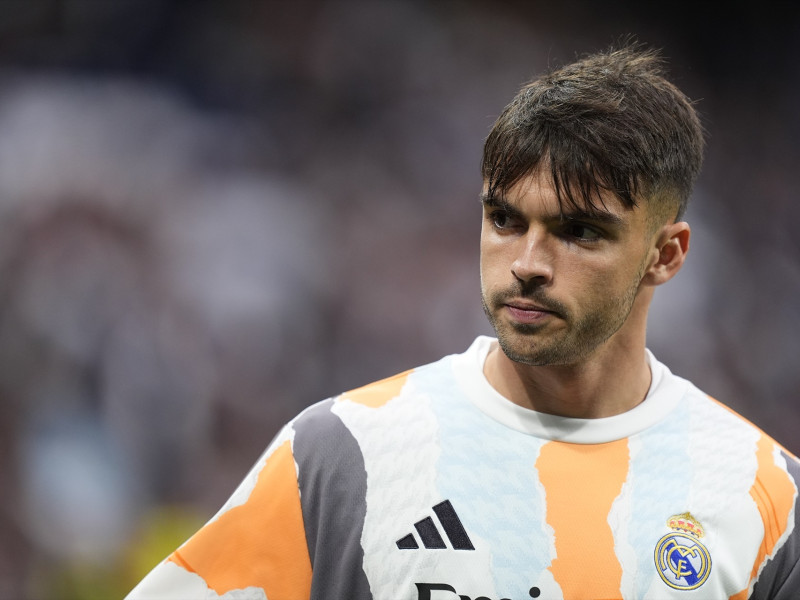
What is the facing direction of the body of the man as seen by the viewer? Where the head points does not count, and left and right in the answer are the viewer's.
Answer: facing the viewer

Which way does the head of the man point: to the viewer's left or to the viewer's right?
to the viewer's left
